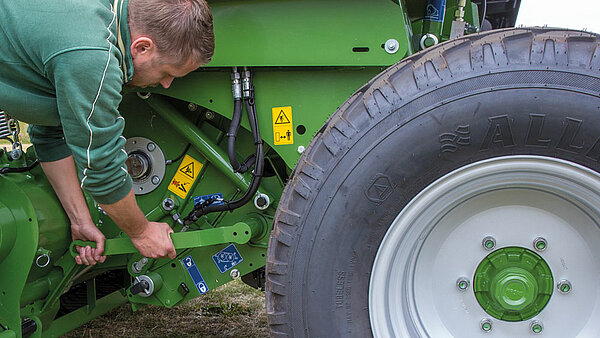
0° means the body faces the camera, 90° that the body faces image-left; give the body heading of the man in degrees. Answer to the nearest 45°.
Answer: approximately 270°

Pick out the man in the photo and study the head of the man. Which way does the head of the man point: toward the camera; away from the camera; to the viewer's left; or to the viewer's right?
to the viewer's right
